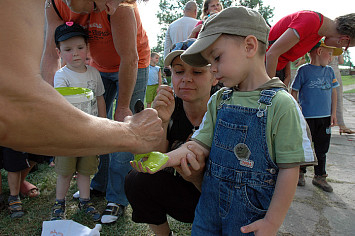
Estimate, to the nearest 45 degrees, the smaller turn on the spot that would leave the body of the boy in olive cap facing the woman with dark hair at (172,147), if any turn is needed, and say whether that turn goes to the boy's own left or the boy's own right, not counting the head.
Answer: approximately 90° to the boy's own right

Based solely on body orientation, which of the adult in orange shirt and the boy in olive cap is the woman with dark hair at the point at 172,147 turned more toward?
the boy in olive cap

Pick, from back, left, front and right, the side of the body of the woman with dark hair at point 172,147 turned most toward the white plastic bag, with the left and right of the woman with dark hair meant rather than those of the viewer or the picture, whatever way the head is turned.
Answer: front

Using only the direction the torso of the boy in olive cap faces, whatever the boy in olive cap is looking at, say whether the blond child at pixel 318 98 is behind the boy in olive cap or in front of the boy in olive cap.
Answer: behind

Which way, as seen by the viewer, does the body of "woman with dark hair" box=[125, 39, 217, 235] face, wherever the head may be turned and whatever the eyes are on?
toward the camera

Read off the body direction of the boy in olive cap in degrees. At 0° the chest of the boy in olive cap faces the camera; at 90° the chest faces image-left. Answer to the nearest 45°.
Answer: approximately 45°

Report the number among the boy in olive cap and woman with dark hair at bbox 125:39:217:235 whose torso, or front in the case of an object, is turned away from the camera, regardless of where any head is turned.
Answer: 0

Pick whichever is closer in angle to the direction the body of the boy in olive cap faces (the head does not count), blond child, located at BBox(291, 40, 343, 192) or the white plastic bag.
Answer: the white plastic bag

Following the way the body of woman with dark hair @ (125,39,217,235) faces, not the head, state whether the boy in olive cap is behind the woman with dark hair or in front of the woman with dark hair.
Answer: in front

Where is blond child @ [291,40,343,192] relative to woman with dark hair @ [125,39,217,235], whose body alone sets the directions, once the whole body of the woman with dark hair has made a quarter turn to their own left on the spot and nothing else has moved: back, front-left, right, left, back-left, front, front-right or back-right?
front-left
